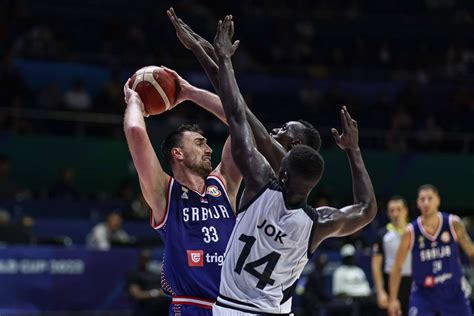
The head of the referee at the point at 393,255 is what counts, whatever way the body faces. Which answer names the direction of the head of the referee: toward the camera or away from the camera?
toward the camera

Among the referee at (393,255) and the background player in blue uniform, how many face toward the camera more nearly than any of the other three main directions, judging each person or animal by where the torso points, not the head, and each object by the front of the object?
2

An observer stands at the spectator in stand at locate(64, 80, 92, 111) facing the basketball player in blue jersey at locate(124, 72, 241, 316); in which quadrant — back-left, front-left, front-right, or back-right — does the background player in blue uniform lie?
front-left

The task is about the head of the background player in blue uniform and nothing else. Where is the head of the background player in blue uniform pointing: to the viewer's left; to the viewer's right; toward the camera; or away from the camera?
toward the camera

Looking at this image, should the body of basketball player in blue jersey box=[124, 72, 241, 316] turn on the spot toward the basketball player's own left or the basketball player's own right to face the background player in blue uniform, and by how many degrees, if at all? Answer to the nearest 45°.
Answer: approximately 90° to the basketball player's own left

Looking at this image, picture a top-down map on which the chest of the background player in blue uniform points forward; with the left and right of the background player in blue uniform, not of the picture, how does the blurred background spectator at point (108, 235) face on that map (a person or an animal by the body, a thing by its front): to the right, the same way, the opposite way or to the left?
to the left

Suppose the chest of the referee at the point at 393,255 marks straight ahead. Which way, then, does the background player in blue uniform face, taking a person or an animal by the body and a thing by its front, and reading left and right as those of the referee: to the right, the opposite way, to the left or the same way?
the same way

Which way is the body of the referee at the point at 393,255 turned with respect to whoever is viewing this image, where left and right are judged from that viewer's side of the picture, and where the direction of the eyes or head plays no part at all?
facing the viewer

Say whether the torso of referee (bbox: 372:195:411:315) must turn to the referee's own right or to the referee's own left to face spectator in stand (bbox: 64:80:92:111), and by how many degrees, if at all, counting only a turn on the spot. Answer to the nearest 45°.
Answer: approximately 135° to the referee's own right

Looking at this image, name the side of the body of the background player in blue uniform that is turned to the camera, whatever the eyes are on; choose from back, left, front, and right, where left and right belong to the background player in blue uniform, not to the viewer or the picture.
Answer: front

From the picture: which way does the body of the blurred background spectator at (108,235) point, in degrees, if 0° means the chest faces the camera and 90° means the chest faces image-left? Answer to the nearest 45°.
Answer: approximately 315°
